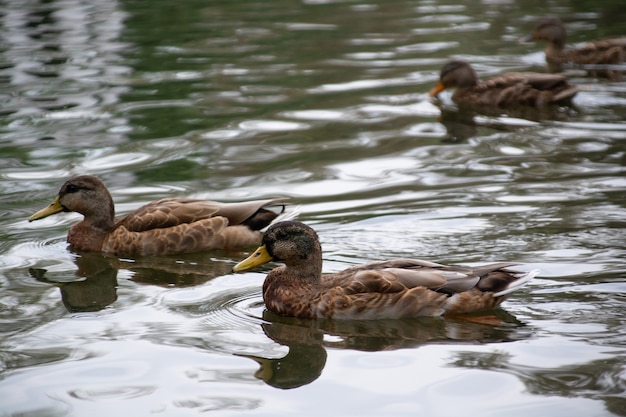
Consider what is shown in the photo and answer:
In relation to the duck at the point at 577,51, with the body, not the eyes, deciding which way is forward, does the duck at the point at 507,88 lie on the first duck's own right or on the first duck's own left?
on the first duck's own left

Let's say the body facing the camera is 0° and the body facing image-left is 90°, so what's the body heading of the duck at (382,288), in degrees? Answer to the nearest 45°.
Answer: approximately 90°

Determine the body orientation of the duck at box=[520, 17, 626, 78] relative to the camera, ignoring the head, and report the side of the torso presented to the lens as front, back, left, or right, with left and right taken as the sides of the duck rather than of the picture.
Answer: left

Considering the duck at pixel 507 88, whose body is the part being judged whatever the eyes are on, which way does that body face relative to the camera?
to the viewer's left

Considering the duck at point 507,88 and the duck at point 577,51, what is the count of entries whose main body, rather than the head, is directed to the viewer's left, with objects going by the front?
2

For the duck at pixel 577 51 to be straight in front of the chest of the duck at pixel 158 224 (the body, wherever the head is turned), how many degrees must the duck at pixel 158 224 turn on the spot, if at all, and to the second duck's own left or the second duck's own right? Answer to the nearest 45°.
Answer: approximately 135° to the second duck's own right

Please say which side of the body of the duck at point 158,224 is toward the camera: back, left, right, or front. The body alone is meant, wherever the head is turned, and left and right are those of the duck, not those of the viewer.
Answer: left

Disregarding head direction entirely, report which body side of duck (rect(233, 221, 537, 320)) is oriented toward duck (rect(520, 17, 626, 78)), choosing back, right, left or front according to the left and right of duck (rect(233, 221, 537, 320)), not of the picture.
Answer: right
